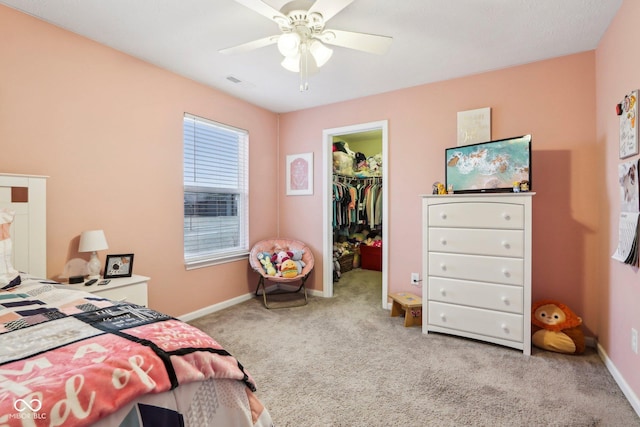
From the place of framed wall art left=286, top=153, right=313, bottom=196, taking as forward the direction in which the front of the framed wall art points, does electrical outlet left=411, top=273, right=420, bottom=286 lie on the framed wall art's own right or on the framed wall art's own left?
on the framed wall art's own left

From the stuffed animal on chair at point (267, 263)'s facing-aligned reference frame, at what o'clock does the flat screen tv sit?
The flat screen tv is roughly at 10 o'clock from the stuffed animal on chair.

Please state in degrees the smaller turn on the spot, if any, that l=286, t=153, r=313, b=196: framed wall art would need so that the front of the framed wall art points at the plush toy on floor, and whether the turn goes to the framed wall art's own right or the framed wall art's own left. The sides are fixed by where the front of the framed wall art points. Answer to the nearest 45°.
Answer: approximately 90° to the framed wall art's own left

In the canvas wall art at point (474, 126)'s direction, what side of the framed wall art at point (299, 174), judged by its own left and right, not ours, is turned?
left

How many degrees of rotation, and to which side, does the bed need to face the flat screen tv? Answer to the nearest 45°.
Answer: approximately 45° to its left

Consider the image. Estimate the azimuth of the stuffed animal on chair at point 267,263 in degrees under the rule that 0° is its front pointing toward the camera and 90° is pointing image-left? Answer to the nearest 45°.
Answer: approximately 0°

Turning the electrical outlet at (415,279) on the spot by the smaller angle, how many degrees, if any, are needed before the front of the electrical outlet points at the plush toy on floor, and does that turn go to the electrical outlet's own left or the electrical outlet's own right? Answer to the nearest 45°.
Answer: approximately 45° to the electrical outlet's own left

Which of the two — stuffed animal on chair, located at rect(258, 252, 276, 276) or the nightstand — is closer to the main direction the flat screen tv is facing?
the nightstand

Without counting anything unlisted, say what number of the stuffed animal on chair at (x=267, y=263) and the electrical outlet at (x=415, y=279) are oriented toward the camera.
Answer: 2

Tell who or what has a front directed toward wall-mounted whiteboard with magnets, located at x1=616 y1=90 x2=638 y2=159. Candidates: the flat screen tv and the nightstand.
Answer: the nightstand

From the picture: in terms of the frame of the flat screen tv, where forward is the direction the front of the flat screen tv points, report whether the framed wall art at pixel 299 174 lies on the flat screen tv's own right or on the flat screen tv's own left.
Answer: on the flat screen tv's own right

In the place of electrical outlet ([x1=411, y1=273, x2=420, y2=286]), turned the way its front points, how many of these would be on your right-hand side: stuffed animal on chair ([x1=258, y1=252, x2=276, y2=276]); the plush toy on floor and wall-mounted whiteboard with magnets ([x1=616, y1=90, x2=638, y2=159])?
1

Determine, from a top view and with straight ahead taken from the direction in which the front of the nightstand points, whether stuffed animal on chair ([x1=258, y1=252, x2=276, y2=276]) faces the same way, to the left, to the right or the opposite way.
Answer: to the right

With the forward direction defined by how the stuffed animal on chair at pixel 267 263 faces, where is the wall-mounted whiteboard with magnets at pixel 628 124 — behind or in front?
in front

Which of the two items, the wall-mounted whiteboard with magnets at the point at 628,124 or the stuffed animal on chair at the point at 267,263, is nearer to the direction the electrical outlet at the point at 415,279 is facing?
the wall-mounted whiteboard with magnets

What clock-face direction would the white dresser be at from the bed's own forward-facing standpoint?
The white dresser is roughly at 10 o'clock from the bed.
